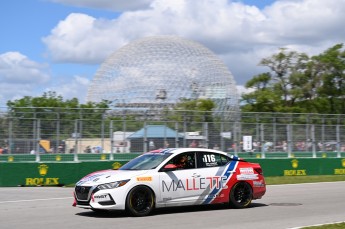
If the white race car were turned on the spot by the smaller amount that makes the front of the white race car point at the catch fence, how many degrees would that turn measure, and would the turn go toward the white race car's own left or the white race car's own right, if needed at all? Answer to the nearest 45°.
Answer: approximately 135° to the white race car's own right

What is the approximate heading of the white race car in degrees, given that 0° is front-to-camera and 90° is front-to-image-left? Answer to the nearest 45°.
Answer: approximately 45°

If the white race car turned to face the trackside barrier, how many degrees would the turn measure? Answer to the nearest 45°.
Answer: approximately 90° to its right
